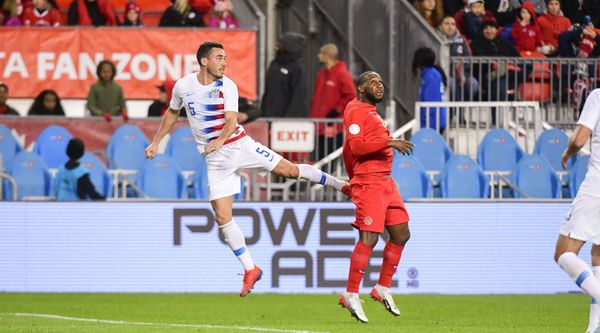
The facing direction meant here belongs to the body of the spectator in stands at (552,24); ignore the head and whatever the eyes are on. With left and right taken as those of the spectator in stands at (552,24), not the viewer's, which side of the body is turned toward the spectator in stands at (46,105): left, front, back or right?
right

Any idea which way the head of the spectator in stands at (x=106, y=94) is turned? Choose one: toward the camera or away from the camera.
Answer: toward the camera

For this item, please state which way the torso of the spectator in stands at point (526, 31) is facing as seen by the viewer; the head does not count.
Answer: toward the camera

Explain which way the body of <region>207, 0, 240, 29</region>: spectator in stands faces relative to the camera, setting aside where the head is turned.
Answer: toward the camera

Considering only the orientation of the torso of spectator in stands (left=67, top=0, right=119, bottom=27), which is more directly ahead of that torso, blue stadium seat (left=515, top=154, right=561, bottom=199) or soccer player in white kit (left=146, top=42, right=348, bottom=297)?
the soccer player in white kit

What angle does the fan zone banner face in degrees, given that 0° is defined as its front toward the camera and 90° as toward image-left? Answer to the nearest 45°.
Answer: approximately 0°

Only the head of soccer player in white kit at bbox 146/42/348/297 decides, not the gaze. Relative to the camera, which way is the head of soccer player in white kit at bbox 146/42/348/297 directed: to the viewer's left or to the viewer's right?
to the viewer's right

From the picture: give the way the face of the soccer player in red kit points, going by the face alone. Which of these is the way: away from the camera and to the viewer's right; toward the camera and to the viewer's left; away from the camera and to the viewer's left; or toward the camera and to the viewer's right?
toward the camera and to the viewer's right

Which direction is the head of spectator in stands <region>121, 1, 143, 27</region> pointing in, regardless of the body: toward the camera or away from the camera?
toward the camera
